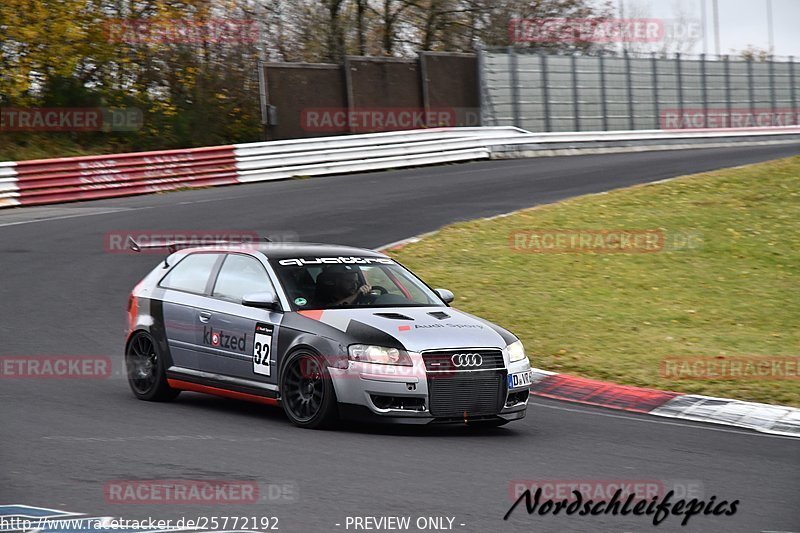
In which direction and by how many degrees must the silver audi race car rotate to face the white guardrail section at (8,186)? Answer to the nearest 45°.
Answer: approximately 135° to its left

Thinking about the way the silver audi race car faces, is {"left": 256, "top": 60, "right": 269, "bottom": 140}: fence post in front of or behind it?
behind

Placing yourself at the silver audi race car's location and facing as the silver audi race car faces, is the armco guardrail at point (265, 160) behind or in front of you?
behind

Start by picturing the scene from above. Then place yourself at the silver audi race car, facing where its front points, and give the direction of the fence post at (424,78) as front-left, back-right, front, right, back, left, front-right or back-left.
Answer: back-left

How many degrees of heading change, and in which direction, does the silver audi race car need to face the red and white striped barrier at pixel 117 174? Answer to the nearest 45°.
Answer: approximately 135° to its left

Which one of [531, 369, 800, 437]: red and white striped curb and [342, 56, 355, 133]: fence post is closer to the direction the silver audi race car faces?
the red and white striped curb

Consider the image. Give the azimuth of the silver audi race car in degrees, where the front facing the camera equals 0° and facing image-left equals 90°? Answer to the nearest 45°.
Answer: approximately 315°

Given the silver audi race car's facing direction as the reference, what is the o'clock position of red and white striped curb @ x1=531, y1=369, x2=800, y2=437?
The red and white striped curb is roughly at 10 o'clock from the silver audi race car.

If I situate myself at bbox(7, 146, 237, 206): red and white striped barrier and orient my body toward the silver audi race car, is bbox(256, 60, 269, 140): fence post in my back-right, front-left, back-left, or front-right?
back-left

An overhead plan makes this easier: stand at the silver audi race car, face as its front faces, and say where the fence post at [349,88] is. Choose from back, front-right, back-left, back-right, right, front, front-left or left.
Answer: back-left
